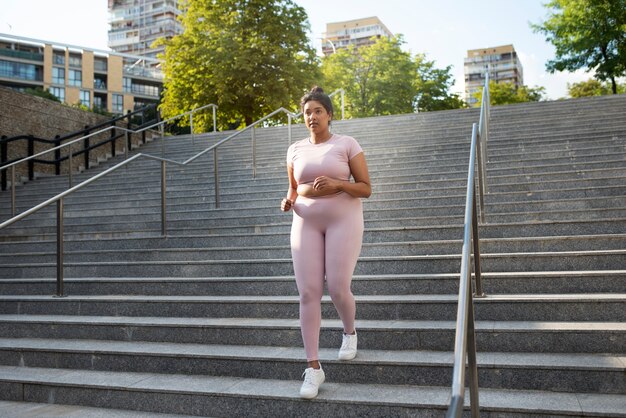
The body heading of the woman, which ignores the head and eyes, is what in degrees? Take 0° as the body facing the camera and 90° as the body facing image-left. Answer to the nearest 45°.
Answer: approximately 45°

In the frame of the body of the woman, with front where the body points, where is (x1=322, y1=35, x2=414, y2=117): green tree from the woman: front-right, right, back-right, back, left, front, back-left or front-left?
back-right

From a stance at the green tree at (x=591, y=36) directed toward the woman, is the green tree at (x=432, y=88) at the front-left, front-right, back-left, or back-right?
back-right
